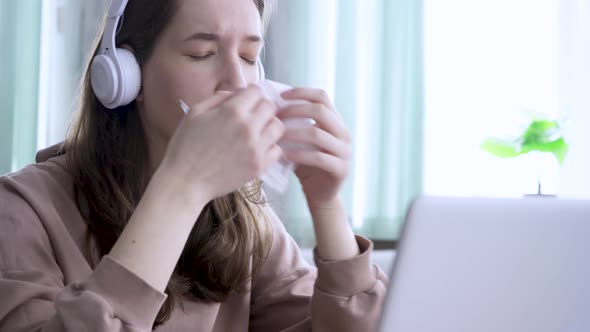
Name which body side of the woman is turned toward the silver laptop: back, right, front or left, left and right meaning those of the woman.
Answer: front

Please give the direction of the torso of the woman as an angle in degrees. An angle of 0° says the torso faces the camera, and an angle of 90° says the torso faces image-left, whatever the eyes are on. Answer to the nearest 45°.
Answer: approximately 315°

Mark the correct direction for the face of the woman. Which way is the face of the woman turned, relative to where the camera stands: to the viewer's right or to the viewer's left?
to the viewer's right

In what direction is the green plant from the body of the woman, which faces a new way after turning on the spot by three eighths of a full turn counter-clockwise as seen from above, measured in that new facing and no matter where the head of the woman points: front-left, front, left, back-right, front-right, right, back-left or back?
front-right
